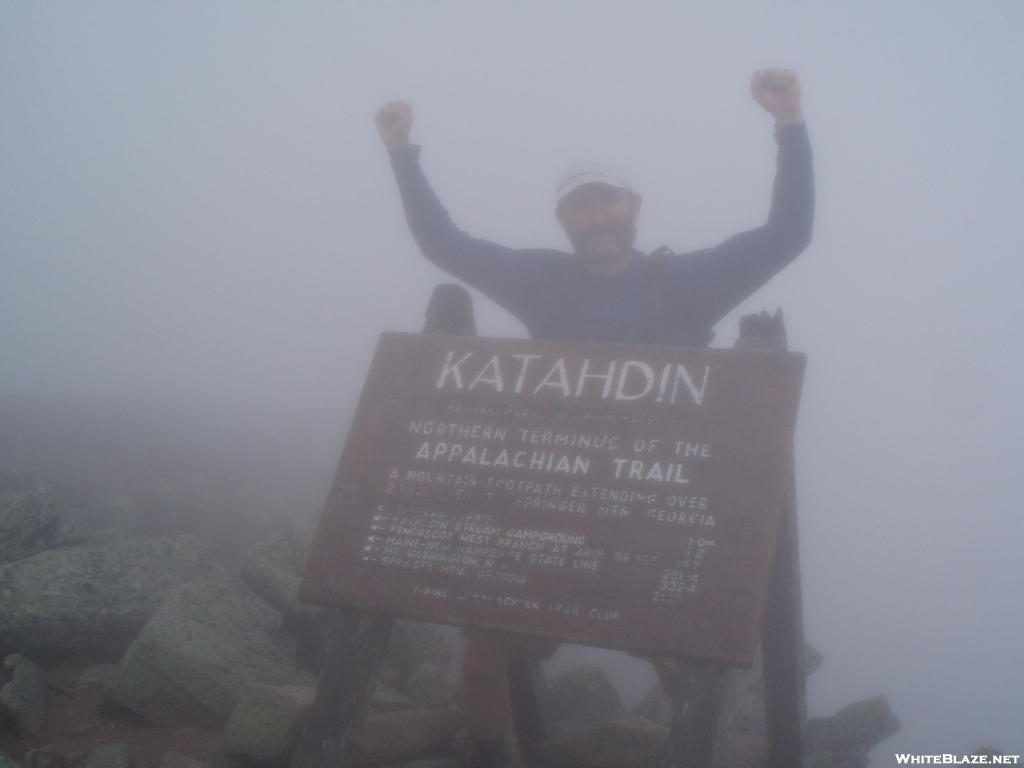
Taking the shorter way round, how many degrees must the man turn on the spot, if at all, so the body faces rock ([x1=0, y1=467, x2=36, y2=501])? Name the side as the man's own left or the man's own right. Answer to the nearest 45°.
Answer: approximately 135° to the man's own right

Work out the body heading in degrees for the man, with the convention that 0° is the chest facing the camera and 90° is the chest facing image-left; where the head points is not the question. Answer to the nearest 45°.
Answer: approximately 0°
